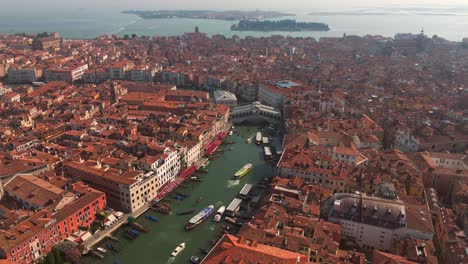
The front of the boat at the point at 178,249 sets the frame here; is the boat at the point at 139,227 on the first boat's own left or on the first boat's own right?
on the first boat's own left

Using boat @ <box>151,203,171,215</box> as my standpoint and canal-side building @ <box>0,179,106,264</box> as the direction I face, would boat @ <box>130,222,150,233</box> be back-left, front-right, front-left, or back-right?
front-left

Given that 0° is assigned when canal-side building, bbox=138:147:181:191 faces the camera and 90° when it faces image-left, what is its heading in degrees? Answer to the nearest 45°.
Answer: approximately 315°

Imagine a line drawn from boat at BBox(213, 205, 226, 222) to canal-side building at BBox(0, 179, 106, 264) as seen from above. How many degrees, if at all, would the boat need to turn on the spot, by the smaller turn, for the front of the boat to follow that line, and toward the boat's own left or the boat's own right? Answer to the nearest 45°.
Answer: approximately 135° to the boat's own left

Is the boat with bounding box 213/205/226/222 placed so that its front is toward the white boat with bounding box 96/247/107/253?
no

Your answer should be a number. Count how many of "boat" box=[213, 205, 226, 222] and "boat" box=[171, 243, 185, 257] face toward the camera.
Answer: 0

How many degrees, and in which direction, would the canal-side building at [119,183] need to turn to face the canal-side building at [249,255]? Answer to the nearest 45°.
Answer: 0° — it already faces it

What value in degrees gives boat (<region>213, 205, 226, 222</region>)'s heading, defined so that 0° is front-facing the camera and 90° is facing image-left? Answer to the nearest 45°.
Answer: approximately 225°

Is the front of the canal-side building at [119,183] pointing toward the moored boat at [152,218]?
yes

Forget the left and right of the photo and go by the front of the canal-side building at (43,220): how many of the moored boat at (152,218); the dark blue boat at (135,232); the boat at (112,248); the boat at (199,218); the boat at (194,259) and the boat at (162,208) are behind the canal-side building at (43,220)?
0

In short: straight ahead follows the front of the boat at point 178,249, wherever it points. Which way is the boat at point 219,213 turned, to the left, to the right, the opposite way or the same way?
the same way

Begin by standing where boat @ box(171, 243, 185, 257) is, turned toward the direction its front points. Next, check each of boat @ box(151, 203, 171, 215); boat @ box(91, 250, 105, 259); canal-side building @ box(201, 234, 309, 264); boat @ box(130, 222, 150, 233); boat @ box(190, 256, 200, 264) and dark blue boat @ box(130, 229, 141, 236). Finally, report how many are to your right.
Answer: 2

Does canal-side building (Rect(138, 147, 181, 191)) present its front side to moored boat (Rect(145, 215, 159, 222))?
no

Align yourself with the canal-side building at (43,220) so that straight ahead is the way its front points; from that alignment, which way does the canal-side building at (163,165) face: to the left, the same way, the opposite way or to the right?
the same way

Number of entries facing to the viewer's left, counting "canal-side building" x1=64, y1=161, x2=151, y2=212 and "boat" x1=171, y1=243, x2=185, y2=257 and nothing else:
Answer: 0

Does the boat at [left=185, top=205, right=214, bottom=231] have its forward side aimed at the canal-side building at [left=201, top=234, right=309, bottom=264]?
no

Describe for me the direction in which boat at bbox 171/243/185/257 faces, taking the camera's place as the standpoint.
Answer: facing away from the viewer and to the right of the viewer

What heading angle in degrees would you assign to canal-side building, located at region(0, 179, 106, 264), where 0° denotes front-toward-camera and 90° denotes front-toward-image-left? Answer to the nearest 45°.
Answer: approximately 315°
